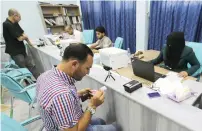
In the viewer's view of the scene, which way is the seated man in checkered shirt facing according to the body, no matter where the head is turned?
to the viewer's right

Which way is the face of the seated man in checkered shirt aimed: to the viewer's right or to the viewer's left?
to the viewer's right

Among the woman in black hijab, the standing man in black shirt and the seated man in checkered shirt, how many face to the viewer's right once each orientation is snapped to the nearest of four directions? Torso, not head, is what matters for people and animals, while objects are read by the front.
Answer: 2

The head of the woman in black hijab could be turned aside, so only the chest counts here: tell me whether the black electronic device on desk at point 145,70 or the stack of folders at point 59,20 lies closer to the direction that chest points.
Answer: the black electronic device on desk

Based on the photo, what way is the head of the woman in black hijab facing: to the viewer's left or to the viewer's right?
to the viewer's left

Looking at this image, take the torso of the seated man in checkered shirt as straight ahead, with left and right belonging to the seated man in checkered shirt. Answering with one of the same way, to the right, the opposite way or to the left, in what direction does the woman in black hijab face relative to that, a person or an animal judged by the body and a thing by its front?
the opposite way

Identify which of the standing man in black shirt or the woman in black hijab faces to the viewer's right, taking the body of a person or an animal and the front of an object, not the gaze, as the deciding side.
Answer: the standing man in black shirt

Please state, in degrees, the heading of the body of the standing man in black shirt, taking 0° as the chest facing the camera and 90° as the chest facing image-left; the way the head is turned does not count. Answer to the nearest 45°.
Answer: approximately 270°

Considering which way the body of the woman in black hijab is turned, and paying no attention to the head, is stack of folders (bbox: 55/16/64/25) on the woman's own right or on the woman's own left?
on the woman's own right

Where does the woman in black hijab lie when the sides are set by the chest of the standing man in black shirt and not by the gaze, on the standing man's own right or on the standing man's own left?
on the standing man's own right
